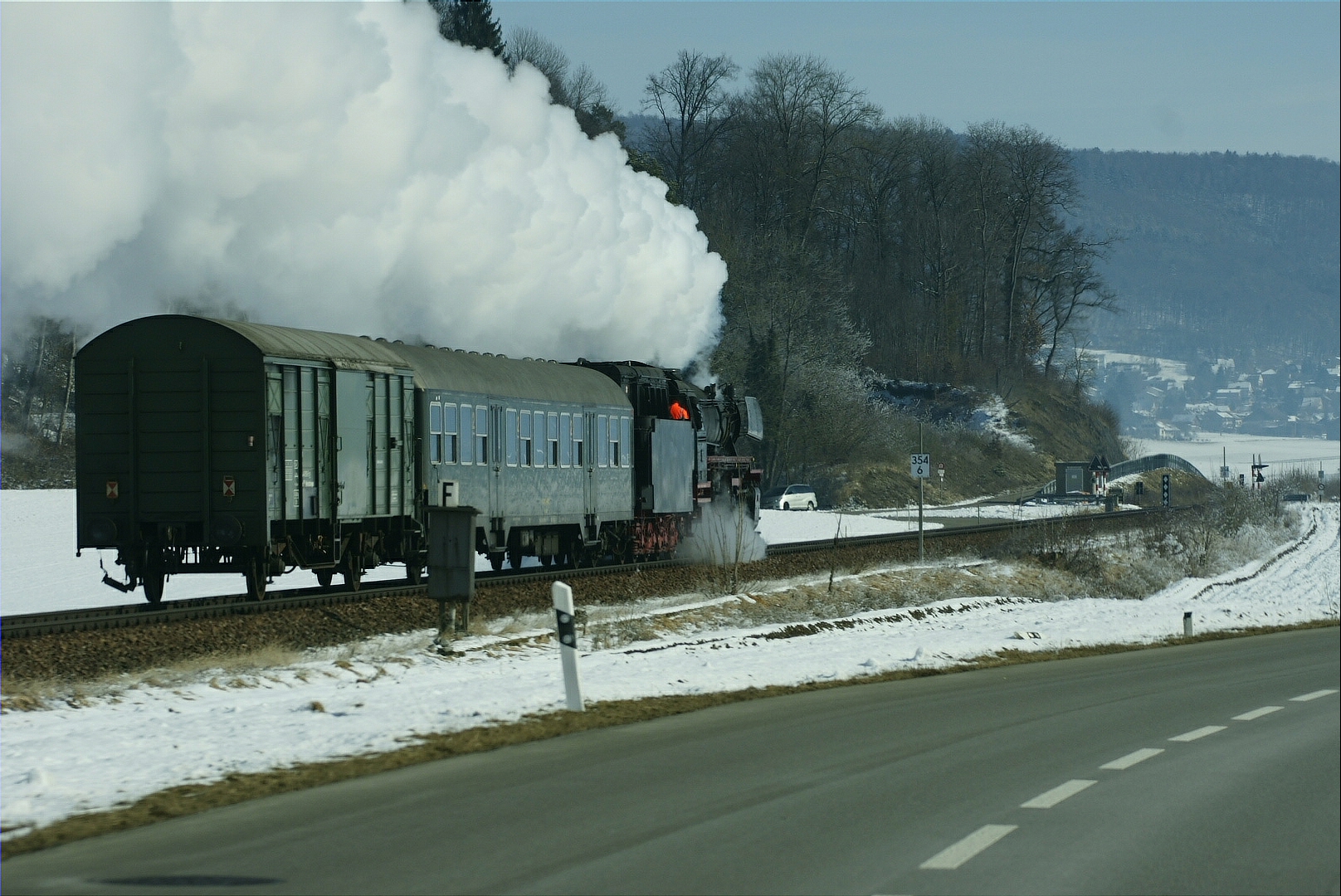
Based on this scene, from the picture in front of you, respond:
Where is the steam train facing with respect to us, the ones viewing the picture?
facing away from the viewer and to the right of the viewer

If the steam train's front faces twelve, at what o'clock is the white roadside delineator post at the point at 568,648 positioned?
The white roadside delineator post is roughly at 4 o'clock from the steam train.

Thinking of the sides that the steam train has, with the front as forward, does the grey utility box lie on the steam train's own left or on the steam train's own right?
on the steam train's own right
